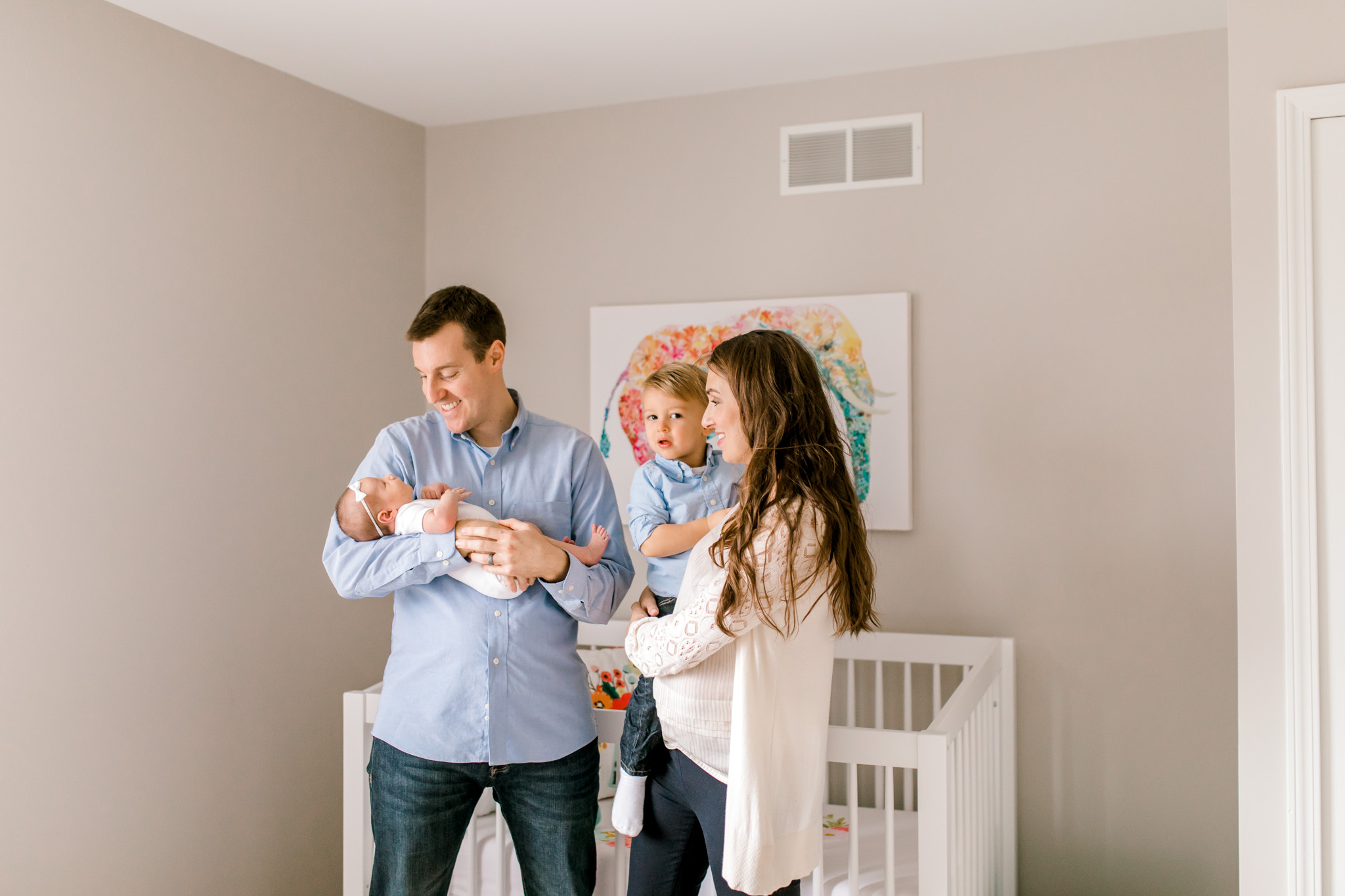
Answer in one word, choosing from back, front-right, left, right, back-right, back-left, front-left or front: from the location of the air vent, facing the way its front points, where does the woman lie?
front

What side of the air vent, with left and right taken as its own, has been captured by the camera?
front

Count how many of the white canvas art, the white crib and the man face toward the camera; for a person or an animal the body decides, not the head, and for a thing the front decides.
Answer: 3

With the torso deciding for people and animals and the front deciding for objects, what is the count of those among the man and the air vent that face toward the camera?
2

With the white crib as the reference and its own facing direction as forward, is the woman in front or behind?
in front

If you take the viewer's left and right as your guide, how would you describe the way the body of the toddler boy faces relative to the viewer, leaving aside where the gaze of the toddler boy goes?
facing the viewer and to the right of the viewer

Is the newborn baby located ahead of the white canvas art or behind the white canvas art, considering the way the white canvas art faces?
ahead

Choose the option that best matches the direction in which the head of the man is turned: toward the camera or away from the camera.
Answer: toward the camera

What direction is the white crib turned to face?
toward the camera

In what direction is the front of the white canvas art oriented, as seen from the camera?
facing the viewer

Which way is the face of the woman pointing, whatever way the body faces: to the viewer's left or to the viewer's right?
to the viewer's left
